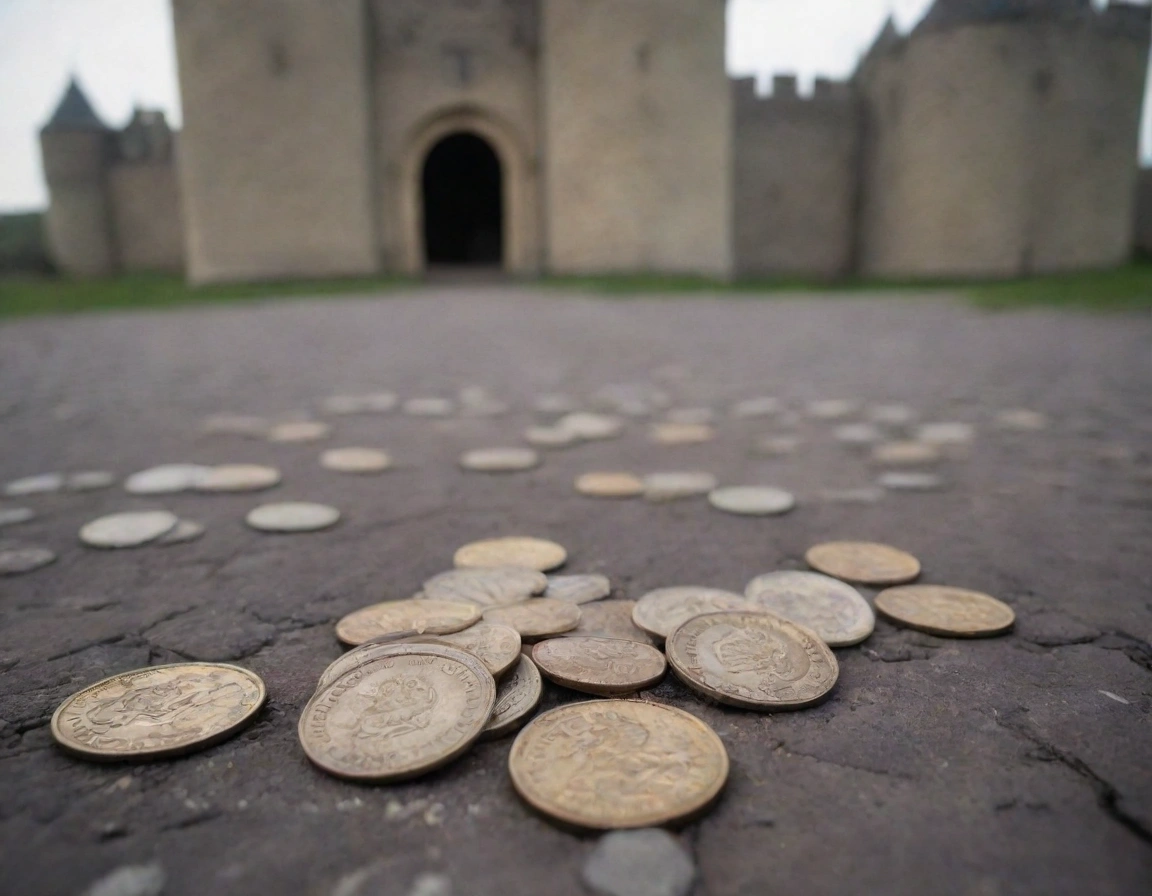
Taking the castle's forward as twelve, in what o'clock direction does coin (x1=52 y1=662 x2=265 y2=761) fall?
The coin is roughly at 12 o'clock from the castle.

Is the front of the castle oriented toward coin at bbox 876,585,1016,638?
yes

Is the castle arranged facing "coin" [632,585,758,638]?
yes

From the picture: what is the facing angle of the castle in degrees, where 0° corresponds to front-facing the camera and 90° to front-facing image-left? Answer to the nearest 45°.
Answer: approximately 0°

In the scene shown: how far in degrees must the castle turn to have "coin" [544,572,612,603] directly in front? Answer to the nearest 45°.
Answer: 0° — it already faces it

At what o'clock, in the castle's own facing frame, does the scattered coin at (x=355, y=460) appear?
The scattered coin is roughly at 12 o'clock from the castle.

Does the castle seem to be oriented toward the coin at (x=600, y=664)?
yes

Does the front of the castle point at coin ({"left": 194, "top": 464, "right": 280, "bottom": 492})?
yes

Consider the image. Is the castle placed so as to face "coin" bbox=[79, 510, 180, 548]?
yes

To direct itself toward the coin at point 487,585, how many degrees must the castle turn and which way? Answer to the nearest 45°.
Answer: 0° — it already faces it
